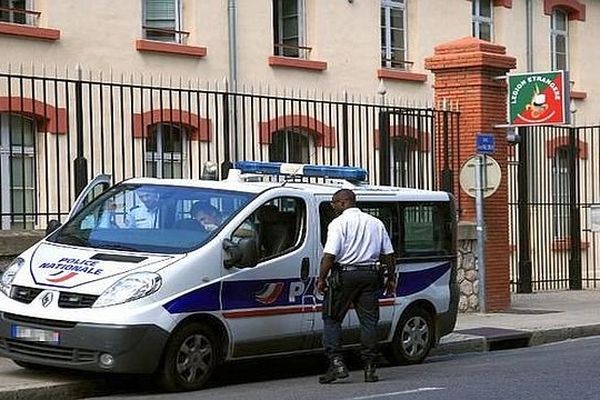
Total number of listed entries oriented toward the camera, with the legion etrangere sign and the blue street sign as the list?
2

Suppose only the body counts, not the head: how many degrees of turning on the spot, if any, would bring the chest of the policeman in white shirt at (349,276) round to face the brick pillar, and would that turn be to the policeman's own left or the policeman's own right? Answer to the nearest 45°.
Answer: approximately 45° to the policeman's own right

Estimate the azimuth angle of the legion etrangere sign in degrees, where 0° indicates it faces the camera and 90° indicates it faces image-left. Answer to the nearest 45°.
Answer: approximately 0°

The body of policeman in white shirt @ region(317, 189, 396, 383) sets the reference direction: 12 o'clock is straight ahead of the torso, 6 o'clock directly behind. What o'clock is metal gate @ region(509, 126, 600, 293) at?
The metal gate is roughly at 2 o'clock from the policeman in white shirt.

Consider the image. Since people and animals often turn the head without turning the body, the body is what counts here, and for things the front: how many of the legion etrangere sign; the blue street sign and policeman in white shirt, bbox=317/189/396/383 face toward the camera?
2

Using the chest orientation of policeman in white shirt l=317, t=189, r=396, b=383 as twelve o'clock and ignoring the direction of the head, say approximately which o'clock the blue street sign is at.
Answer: The blue street sign is roughly at 2 o'clock from the policeman in white shirt.

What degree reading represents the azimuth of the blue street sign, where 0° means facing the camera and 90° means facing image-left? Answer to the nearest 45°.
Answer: approximately 0°

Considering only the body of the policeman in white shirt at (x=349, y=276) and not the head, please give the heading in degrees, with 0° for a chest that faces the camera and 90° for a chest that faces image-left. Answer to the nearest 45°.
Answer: approximately 135°
